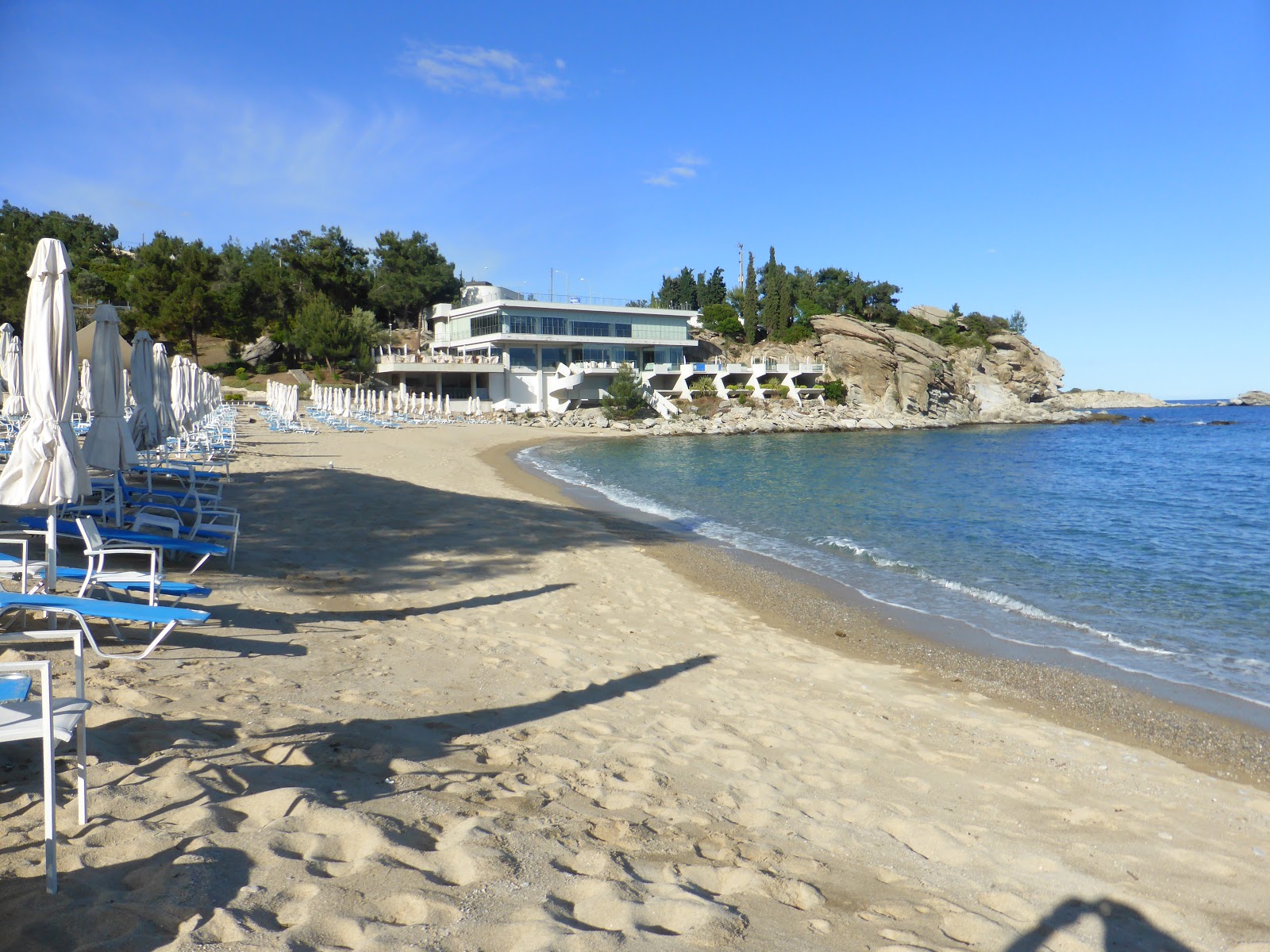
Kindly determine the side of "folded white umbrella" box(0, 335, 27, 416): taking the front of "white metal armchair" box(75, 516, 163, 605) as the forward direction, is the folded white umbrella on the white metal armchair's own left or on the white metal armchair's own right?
on the white metal armchair's own left

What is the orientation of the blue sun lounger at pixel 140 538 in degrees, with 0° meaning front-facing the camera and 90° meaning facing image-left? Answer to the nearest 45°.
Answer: approximately 270°

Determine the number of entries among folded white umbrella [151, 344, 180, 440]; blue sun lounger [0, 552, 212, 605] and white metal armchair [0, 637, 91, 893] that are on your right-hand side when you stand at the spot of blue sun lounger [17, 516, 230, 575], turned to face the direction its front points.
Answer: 2

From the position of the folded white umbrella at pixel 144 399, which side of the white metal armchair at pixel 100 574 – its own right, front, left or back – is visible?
left

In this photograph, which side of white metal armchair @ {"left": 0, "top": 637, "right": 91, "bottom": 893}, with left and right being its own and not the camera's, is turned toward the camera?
right

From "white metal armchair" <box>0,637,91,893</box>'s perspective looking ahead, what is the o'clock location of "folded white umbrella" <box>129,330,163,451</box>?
The folded white umbrella is roughly at 9 o'clock from the white metal armchair.

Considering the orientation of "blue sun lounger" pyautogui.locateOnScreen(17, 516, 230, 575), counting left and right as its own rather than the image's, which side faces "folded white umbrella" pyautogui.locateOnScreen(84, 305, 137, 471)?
left

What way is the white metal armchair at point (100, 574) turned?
to the viewer's right

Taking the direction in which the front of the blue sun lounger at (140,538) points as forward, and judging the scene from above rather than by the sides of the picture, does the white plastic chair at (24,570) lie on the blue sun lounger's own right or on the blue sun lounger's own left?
on the blue sun lounger's own right
